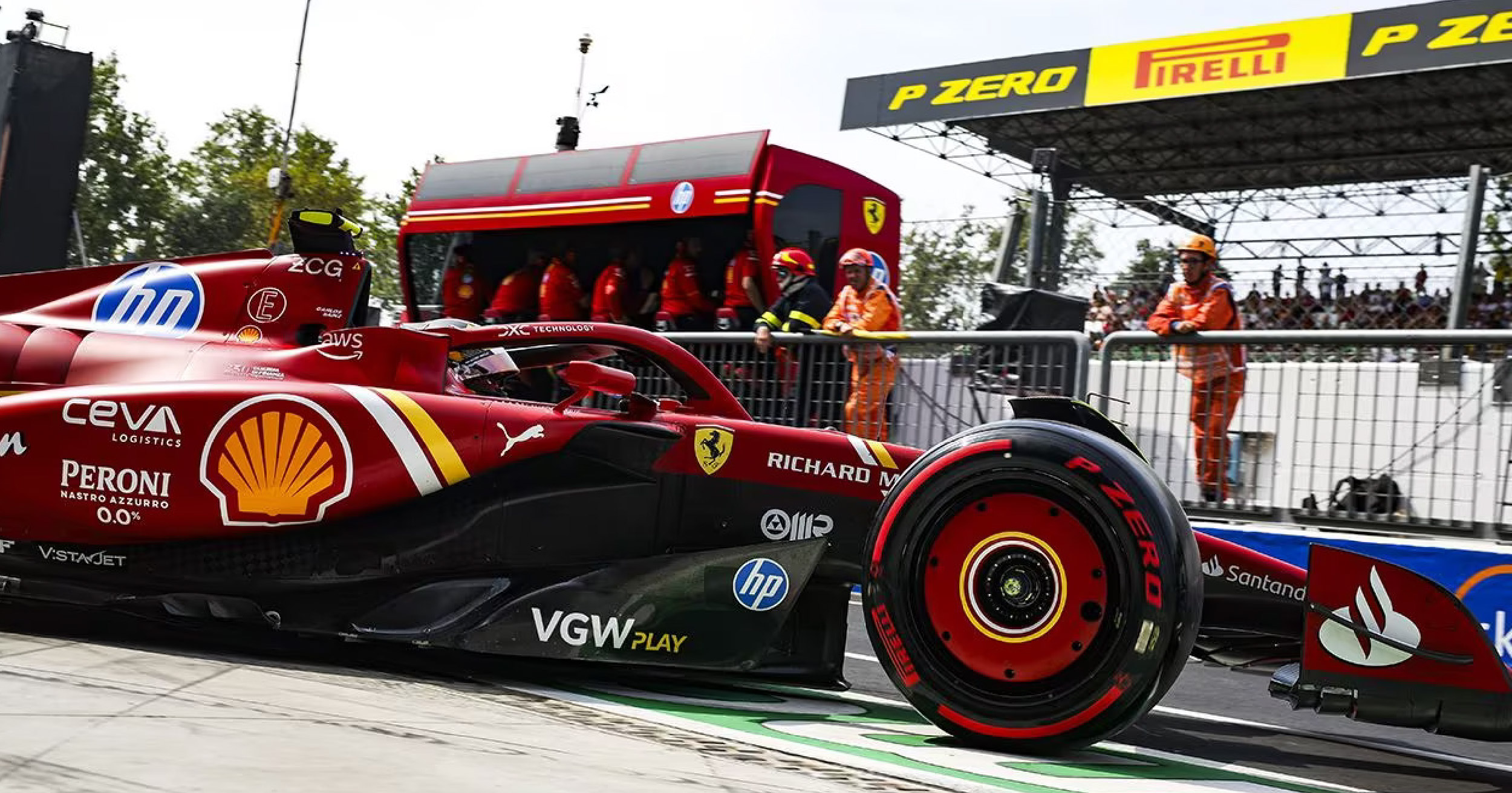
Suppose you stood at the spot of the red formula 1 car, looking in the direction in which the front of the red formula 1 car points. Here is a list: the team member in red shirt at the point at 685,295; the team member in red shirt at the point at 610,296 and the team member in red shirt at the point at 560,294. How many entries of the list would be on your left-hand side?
3

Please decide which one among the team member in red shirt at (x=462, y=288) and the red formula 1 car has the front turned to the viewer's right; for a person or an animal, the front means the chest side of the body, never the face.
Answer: the red formula 1 car

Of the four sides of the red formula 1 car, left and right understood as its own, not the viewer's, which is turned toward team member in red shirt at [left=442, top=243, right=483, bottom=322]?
left

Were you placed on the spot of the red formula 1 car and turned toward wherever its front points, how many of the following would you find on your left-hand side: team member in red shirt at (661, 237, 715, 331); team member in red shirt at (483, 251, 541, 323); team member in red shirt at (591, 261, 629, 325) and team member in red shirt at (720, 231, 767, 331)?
4

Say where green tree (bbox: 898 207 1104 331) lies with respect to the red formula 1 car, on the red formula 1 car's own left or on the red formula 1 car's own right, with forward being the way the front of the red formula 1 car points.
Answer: on the red formula 1 car's own left

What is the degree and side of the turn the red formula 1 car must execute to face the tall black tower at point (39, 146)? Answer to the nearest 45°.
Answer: approximately 135° to its left

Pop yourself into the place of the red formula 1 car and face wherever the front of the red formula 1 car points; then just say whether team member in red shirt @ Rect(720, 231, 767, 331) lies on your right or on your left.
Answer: on your left

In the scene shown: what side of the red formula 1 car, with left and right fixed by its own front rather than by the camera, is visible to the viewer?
right

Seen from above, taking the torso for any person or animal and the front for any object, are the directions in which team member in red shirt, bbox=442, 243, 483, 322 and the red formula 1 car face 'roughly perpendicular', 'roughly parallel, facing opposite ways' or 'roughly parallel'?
roughly perpendicular
